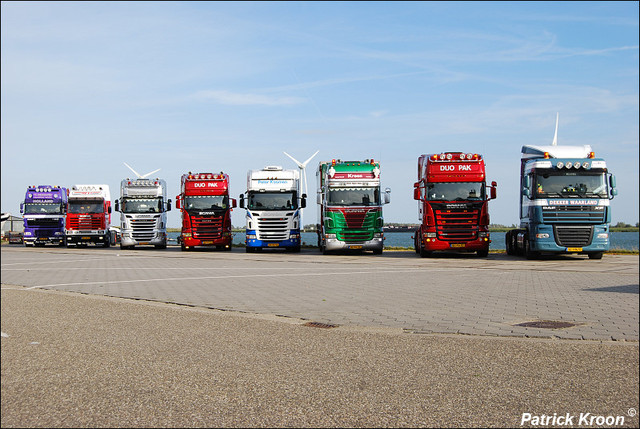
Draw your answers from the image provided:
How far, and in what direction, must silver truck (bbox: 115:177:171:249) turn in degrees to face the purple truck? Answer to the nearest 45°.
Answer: approximately 135° to its right

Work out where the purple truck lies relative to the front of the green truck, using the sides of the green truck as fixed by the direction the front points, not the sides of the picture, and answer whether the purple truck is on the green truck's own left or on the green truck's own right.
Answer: on the green truck's own right

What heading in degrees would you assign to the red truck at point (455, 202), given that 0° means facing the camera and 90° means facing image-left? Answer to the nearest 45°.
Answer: approximately 0°

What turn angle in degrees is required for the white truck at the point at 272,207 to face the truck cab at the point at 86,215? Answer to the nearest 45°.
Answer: approximately 135° to its right

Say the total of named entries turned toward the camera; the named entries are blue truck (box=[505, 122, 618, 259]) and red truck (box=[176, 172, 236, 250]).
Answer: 2

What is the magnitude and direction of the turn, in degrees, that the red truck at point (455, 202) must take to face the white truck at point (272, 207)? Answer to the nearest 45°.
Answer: approximately 135° to its right
